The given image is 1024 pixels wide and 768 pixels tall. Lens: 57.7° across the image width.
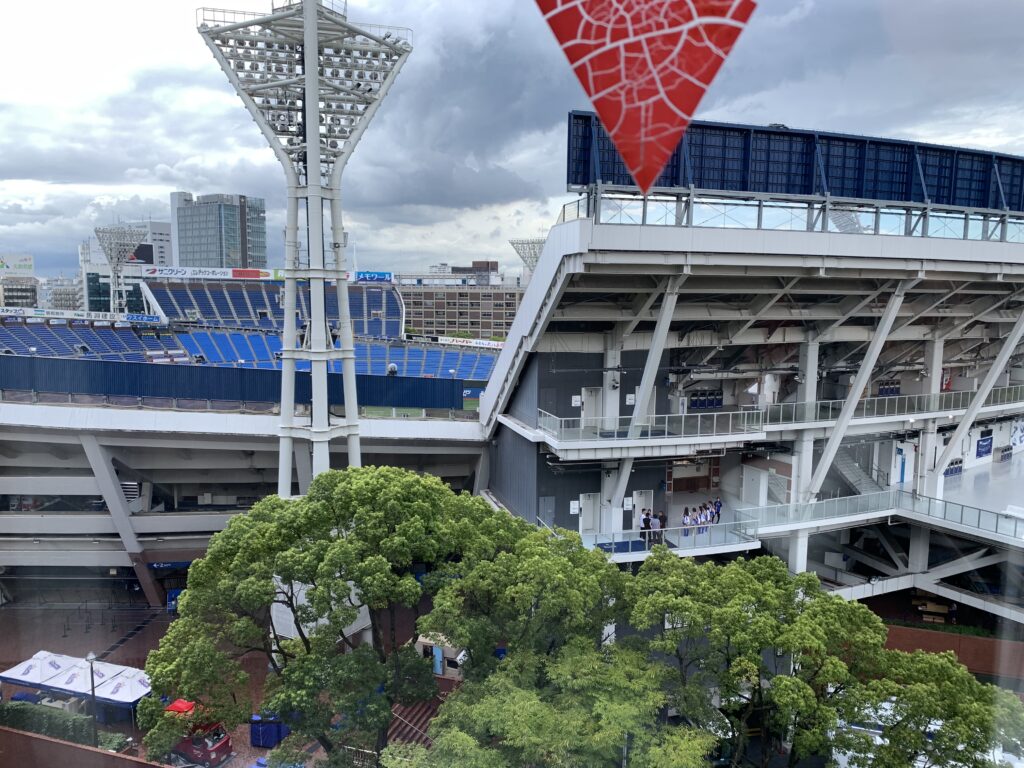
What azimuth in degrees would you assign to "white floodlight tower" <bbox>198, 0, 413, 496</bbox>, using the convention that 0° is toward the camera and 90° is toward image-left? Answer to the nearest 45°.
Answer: approximately 180°

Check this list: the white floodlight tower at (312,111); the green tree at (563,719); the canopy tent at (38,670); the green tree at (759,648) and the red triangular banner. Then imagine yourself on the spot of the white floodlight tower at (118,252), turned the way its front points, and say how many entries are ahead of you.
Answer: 5

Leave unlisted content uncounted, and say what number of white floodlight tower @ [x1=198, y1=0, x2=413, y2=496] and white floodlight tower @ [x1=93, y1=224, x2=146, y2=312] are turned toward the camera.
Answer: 1

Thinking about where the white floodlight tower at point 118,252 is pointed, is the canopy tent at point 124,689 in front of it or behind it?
in front

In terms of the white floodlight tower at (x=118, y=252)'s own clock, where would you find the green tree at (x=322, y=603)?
The green tree is roughly at 12 o'clock from the white floodlight tower.

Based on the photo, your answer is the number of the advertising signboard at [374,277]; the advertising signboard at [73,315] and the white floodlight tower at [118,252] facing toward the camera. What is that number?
3

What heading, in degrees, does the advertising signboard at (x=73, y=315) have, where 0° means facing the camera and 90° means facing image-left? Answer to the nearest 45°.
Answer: approximately 0°

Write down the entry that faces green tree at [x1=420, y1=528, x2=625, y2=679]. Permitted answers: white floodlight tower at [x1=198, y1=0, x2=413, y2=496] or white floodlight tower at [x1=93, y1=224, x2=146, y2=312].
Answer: white floodlight tower at [x1=93, y1=224, x2=146, y2=312]

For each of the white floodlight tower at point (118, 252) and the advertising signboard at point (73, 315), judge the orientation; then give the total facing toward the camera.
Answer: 2

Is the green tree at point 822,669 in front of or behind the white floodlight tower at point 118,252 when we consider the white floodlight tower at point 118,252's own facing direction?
in front
